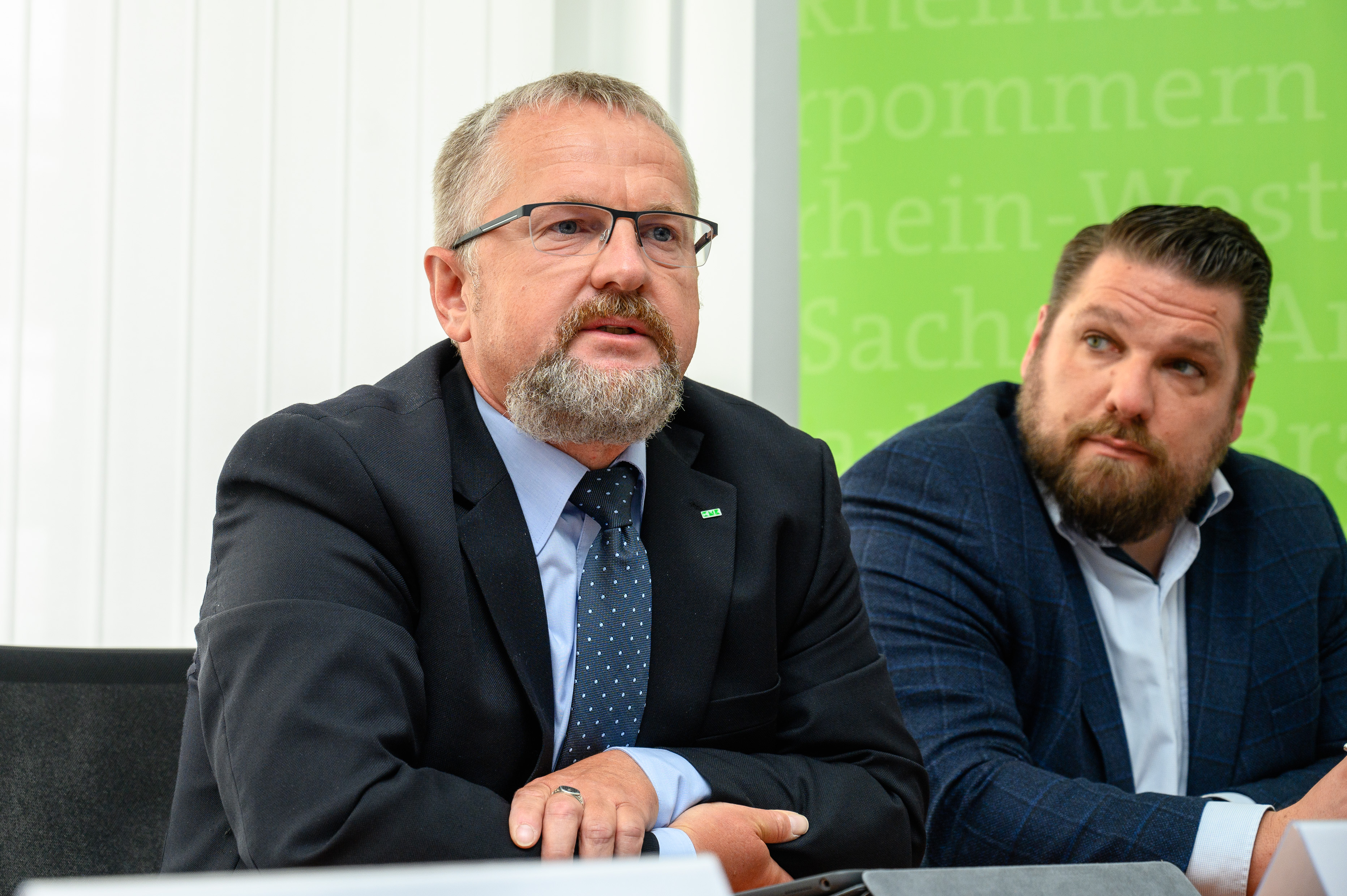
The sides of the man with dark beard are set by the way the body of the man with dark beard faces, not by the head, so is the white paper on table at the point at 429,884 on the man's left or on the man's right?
on the man's right

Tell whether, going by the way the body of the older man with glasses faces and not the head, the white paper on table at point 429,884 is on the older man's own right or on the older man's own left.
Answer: on the older man's own right

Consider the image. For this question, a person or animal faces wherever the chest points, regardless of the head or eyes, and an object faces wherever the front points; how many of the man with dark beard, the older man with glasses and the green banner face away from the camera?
0

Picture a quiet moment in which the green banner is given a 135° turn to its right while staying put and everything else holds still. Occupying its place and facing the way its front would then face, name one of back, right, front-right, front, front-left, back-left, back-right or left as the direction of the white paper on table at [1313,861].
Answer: back-left

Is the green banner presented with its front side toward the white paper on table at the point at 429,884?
yes

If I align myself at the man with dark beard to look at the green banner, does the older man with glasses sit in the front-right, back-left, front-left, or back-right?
back-left

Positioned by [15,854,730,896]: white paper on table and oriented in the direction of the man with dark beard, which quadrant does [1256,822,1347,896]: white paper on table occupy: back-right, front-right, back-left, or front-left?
front-right

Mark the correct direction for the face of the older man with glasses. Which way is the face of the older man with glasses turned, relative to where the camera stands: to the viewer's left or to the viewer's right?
to the viewer's right

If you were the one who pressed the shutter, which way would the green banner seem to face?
facing the viewer

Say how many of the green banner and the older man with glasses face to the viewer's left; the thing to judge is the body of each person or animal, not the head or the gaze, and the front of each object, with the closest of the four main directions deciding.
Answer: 0

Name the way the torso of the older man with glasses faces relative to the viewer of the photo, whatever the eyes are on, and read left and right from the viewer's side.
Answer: facing the viewer and to the right of the viewer
